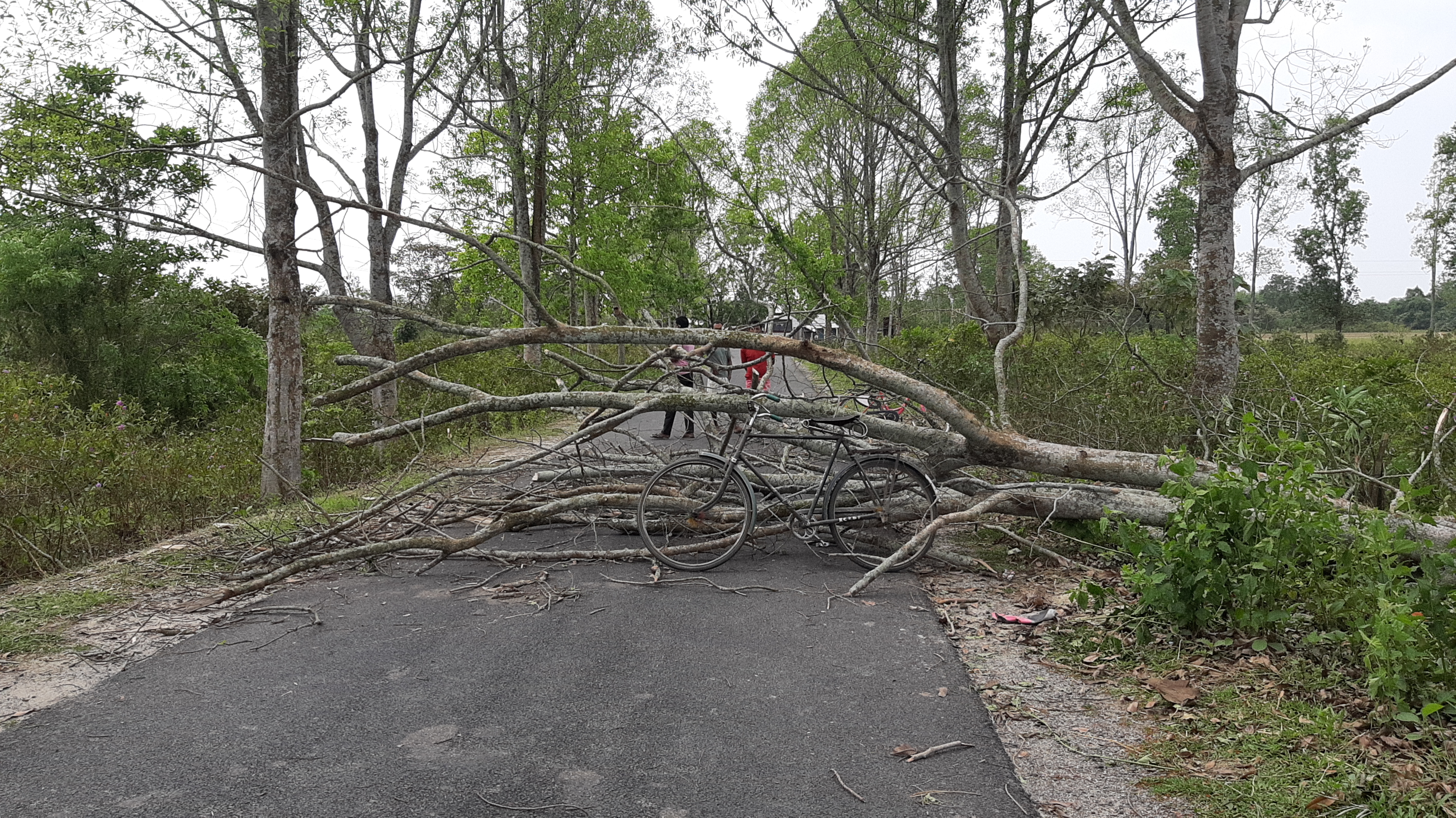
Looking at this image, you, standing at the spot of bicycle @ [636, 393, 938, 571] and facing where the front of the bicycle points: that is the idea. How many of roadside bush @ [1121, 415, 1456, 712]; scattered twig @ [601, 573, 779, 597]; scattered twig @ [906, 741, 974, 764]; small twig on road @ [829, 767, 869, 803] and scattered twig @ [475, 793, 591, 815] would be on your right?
0

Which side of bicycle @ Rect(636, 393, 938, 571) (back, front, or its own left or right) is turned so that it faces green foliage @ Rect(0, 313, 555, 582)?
front

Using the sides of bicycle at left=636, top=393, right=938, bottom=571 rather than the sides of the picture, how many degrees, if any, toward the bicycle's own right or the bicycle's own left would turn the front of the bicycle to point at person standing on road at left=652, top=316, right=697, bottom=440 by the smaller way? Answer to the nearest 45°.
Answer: approximately 45° to the bicycle's own right

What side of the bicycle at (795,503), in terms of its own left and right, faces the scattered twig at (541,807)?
left

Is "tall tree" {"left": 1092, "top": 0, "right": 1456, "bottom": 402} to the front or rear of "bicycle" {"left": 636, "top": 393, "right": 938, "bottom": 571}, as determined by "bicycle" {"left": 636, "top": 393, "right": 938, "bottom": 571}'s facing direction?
to the rear

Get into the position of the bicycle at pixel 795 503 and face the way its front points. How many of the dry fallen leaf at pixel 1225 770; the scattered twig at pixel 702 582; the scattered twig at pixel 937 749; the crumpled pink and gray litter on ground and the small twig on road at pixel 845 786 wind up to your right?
0

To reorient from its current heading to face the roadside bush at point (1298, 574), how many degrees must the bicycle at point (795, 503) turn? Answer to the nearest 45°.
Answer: approximately 135° to its left

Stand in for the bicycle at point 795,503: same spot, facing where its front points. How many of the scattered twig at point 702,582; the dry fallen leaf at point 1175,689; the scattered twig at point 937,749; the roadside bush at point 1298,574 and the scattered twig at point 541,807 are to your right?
0

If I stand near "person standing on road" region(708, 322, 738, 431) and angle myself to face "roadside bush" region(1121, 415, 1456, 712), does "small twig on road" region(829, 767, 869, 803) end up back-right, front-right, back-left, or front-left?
front-right

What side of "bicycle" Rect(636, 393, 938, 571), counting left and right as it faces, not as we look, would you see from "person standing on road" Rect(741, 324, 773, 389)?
right

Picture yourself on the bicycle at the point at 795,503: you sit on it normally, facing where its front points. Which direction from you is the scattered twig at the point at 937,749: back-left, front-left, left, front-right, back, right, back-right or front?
left

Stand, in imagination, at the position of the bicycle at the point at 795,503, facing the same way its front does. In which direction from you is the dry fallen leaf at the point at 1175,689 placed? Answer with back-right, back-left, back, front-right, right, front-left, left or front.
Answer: back-left

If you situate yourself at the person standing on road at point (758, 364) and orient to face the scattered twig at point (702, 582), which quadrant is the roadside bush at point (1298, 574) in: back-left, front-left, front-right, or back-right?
front-left

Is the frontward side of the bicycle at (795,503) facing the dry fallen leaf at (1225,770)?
no

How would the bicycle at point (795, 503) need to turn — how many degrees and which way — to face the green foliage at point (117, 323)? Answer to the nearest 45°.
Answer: approximately 45° to its right

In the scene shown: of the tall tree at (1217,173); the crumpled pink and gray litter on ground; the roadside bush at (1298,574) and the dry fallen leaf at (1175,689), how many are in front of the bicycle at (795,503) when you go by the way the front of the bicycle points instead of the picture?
0

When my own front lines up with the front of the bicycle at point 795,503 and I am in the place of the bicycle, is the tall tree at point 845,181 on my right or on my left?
on my right

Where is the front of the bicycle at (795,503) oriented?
to the viewer's left

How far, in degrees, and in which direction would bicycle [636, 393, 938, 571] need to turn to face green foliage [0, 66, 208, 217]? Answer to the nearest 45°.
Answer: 0° — it already faces it

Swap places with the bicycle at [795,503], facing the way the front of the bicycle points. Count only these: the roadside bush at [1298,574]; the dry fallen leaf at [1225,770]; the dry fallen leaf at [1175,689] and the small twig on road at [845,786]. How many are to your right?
0

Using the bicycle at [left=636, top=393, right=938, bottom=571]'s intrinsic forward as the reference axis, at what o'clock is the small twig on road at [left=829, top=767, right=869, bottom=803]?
The small twig on road is roughly at 9 o'clock from the bicycle.

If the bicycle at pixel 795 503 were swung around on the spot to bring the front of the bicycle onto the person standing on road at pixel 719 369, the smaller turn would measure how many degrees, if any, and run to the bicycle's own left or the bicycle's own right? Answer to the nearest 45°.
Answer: approximately 45° to the bicycle's own right

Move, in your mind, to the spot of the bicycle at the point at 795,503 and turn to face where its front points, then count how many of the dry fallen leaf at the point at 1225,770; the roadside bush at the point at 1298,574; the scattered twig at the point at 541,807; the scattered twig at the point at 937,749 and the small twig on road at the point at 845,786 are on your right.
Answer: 0
